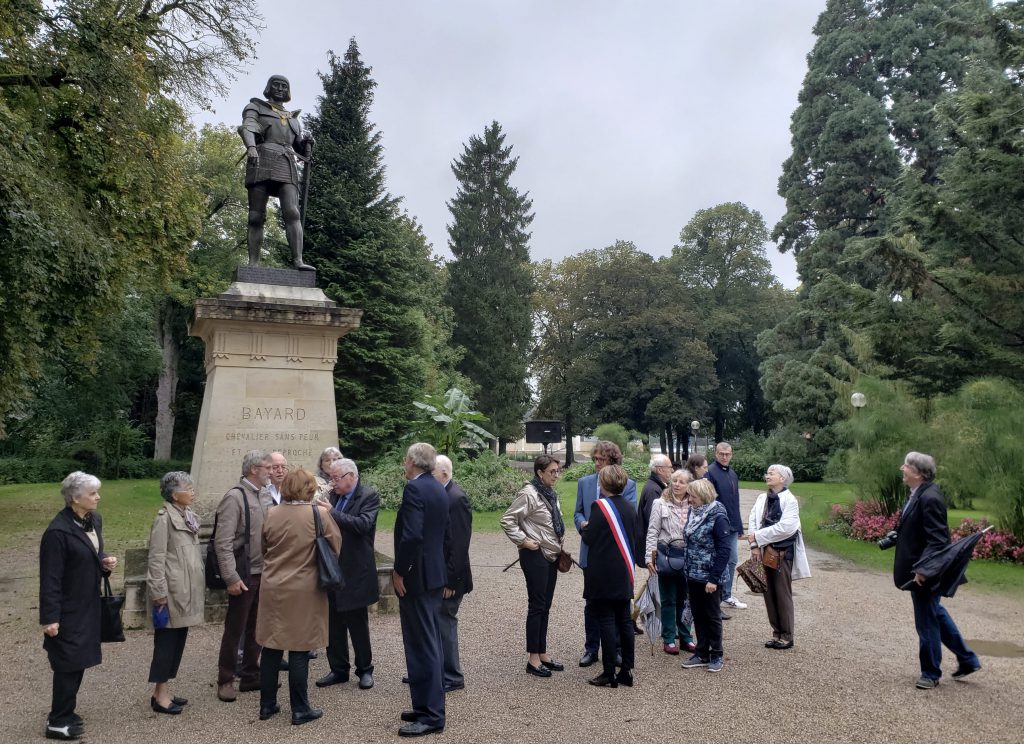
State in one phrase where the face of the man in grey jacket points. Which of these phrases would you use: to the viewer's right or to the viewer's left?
to the viewer's right

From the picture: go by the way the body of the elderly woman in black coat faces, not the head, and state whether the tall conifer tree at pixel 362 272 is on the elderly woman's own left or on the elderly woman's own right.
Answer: on the elderly woman's own left

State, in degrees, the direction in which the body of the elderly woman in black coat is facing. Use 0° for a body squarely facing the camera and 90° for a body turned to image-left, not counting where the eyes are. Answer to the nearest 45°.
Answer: approximately 315°

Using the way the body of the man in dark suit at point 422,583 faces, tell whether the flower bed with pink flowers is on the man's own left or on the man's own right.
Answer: on the man's own right

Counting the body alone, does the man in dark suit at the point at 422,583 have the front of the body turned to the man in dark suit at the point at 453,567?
no

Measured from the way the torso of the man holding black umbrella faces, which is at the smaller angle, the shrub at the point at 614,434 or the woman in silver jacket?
the woman in silver jacket

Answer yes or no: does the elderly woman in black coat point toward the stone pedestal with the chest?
no

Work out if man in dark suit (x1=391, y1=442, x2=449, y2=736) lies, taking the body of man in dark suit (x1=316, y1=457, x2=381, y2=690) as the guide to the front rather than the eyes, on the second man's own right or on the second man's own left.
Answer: on the second man's own left

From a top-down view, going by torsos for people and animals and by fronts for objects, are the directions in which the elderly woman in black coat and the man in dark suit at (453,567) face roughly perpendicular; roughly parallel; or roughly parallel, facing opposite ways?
roughly parallel, facing opposite ways

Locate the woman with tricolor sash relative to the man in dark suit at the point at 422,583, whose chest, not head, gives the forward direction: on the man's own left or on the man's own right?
on the man's own right

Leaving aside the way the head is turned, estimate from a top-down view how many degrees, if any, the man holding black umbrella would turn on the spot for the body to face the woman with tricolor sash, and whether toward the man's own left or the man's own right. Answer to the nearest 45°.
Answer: approximately 45° to the man's own left

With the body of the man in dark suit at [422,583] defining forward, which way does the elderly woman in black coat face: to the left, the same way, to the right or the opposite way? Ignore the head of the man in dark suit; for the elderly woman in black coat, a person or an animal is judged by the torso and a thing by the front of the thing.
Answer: the opposite way

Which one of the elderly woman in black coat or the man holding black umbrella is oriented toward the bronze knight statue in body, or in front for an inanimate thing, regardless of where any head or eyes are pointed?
the man holding black umbrella

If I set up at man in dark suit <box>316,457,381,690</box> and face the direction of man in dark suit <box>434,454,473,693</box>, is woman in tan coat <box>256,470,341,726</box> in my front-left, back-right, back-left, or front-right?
back-right

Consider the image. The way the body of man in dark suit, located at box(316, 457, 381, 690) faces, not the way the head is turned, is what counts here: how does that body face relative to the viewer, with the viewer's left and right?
facing the viewer and to the left of the viewer

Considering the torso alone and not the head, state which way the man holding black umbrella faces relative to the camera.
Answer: to the viewer's left

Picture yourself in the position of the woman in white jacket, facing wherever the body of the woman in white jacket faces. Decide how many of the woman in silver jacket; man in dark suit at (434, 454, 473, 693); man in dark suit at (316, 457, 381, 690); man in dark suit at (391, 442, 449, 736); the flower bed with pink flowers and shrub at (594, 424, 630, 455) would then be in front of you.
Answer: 4

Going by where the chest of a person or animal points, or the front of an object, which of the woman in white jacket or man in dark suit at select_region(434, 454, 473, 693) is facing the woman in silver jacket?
the woman in white jacket
